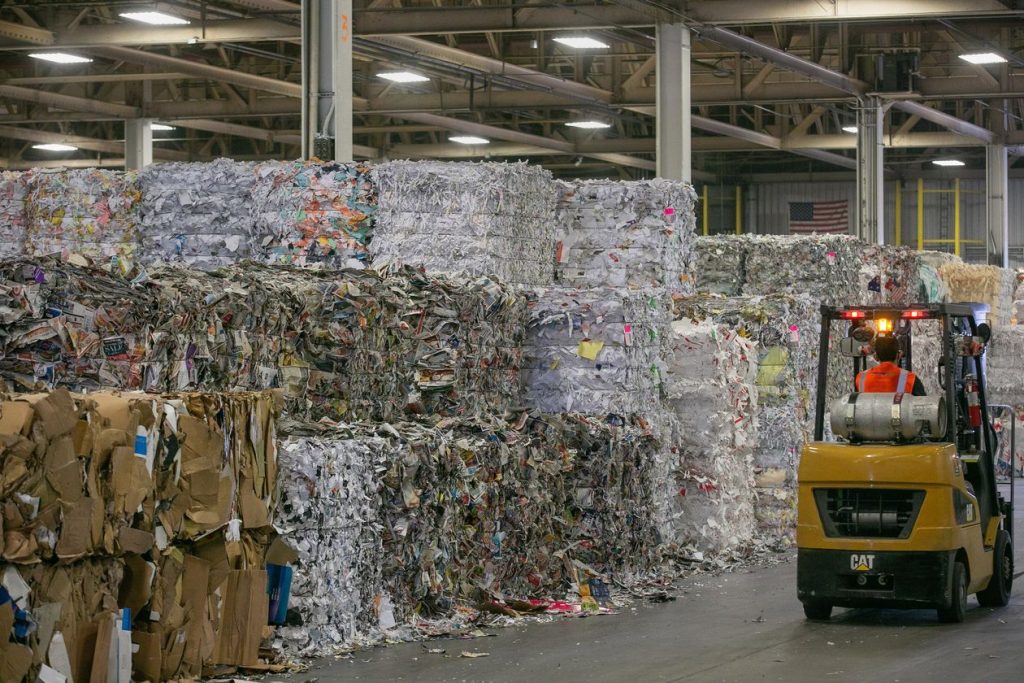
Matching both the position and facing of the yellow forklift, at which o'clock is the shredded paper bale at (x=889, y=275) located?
The shredded paper bale is roughly at 12 o'clock from the yellow forklift.

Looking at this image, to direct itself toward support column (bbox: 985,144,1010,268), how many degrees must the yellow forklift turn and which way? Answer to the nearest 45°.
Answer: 0° — it already faces it

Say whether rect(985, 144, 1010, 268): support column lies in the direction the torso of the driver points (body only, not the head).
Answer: yes

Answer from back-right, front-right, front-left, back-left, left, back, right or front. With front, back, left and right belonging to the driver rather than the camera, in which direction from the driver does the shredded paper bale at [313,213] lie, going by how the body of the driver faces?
left

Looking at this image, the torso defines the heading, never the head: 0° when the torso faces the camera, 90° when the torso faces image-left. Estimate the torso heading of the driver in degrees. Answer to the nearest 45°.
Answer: approximately 180°

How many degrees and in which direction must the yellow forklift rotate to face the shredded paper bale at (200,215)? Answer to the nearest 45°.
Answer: approximately 90° to its left

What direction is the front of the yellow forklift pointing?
away from the camera

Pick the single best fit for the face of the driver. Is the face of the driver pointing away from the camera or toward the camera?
away from the camera

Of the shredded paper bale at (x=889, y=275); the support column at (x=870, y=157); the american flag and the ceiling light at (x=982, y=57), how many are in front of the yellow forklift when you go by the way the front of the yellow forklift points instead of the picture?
4
